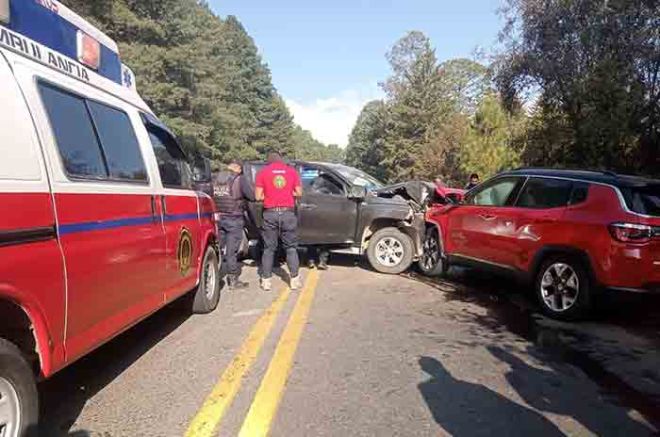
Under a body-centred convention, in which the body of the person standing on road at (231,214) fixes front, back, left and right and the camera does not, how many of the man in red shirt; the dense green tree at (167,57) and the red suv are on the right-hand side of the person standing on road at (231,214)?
2

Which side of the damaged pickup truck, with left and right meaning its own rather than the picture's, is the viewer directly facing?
right

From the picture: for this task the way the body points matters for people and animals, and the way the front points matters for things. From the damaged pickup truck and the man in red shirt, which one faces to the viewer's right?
the damaged pickup truck

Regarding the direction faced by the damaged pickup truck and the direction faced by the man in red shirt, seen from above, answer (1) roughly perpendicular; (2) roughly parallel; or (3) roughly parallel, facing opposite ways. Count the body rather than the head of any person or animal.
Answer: roughly perpendicular

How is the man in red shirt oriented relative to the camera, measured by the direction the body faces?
away from the camera

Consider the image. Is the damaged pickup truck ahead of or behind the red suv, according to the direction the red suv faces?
ahead

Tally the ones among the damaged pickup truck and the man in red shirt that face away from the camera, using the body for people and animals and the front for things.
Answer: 1
